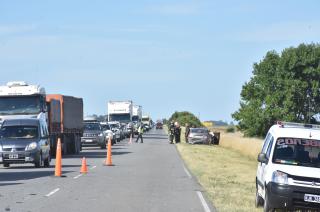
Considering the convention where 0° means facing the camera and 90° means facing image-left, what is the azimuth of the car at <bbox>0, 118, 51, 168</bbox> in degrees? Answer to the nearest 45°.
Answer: approximately 0°

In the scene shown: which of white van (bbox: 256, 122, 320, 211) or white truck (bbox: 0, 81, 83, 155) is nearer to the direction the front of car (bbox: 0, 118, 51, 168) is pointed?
the white van

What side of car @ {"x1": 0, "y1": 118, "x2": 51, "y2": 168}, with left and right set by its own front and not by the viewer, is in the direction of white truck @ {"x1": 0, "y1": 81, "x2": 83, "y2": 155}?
back

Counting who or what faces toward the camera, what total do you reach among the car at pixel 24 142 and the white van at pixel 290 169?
2
